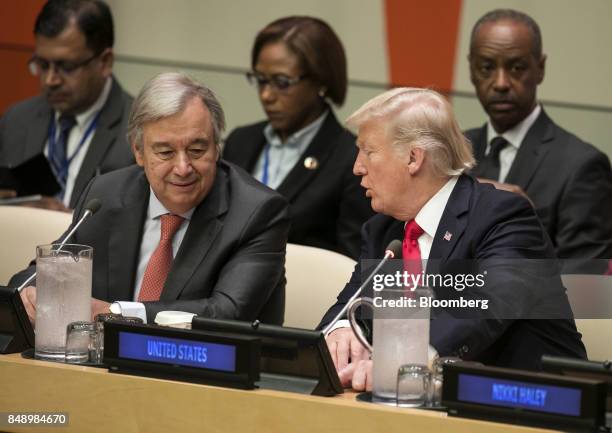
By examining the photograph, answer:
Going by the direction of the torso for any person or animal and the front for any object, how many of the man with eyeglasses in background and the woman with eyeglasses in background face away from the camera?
0

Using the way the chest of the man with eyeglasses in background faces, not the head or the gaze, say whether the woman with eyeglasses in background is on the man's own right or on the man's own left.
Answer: on the man's own left

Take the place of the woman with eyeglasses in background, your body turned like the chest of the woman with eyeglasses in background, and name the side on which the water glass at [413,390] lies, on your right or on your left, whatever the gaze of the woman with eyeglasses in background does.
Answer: on your left

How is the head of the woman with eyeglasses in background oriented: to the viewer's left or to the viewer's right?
to the viewer's left

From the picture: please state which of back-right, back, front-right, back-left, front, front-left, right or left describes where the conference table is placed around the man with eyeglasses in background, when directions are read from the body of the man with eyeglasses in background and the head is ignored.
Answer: front-left

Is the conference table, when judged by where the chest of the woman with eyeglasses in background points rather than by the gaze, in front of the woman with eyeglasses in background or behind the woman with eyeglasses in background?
in front

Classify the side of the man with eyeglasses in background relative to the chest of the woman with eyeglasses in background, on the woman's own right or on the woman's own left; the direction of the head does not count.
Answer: on the woman's own right

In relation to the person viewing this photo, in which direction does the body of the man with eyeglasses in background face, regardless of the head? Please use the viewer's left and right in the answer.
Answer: facing the viewer and to the left of the viewer

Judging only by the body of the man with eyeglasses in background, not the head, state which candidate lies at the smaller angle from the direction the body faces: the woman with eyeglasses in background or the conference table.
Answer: the conference table

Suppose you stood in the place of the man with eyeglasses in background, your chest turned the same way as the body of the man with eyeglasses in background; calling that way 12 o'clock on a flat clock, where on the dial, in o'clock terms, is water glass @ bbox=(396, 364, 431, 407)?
The water glass is roughly at 10 o'clock from the man with eyeglasses in background.
